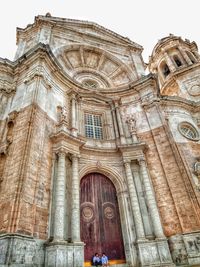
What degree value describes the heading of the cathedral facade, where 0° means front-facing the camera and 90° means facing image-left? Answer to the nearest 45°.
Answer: approximately 0°
